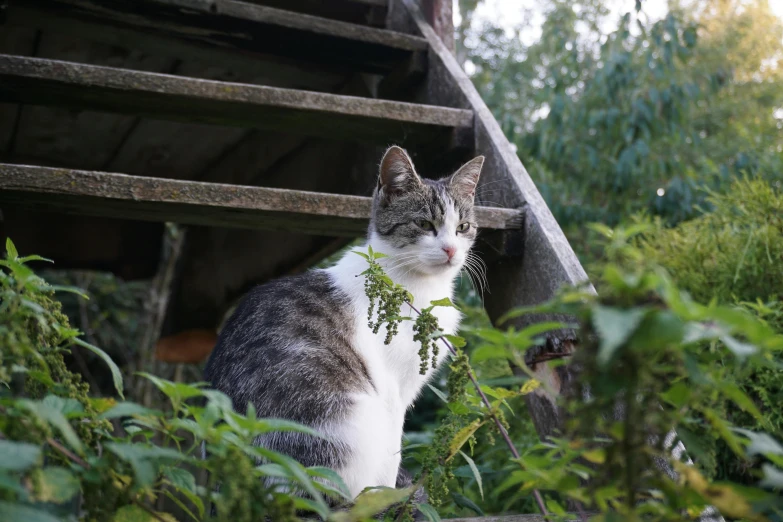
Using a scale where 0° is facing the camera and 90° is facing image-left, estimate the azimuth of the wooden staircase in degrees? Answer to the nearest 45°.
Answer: approximately 315°

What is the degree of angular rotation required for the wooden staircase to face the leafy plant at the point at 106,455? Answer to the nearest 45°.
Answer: approximately 45° to its right
